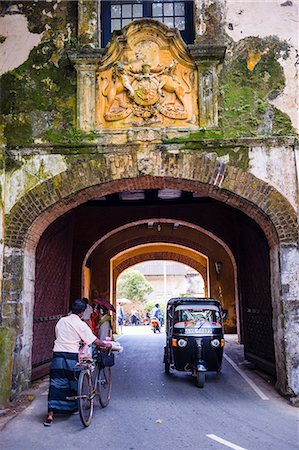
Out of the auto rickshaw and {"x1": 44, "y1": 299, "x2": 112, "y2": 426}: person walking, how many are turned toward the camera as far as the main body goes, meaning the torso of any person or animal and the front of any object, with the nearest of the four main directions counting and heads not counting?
1

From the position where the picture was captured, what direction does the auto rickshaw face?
facing the viewer

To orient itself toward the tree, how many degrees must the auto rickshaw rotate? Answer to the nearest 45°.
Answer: approximately 180°

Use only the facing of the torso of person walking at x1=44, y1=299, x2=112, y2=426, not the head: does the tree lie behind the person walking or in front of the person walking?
in front

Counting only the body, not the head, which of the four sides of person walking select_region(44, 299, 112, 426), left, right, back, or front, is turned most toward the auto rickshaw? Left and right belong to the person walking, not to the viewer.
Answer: front

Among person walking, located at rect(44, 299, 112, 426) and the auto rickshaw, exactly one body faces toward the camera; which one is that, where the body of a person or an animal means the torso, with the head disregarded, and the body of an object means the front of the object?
the auto rickshaw

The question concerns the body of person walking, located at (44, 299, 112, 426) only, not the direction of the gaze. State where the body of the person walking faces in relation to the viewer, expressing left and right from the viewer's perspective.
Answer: facing away from the viewer and to the right of the viewer

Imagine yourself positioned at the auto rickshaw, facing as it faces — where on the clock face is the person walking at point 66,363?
The person walking is roughly at 1 o'clock from the auto rickshaw.
